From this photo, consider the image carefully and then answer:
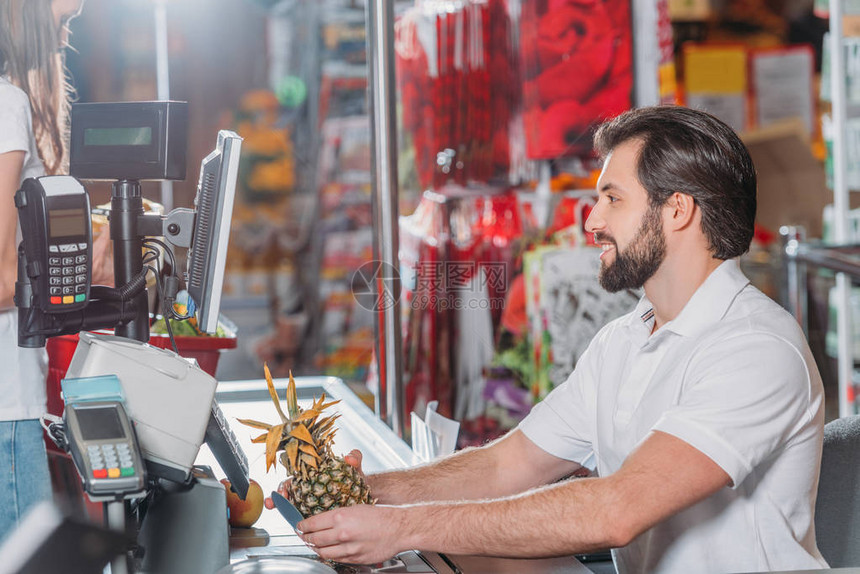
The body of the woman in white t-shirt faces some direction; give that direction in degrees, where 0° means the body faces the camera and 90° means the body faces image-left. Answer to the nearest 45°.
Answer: approximately 270°

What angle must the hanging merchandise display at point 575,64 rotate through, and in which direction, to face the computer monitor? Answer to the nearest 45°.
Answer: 0° — it already faces it

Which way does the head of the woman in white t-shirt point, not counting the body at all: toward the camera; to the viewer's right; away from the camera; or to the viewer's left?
to the viewer's right

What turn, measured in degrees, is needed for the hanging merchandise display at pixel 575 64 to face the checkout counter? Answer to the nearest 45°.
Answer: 0° — it already faces it

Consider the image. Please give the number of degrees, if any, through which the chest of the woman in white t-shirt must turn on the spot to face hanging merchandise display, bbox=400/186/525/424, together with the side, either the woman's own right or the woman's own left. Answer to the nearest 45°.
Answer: approximately 45° to the woman's own left

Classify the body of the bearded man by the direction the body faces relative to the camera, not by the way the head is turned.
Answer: to the viewer's left

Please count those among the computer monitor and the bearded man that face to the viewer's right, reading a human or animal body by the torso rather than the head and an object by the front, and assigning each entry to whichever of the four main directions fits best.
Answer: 1

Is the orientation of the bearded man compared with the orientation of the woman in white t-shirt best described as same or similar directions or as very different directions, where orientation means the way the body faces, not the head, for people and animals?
very different directions

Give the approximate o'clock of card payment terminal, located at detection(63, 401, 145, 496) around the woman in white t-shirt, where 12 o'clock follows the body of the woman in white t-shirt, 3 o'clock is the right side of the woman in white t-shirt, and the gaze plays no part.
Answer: The card payment terminal is roughly at 3 o'clock from the woman in white t-shirt.

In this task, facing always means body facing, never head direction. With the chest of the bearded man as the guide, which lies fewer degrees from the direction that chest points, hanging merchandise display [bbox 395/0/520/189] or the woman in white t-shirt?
the woman in white t-shirt

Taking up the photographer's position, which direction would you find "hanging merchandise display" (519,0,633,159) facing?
facing the viewer

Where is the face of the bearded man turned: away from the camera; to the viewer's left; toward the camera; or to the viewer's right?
to the viewer's left

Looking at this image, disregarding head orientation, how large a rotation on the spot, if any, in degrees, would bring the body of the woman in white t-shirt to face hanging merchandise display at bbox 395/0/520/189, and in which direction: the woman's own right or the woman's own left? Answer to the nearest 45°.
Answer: approximately 45° to the woman's own left

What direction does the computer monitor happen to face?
to the viewer's right
